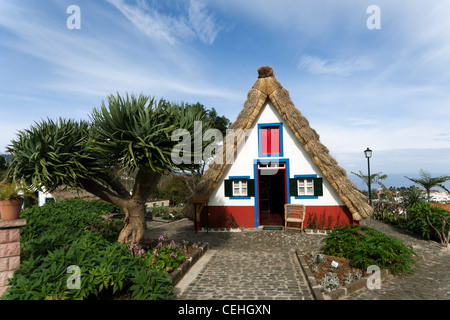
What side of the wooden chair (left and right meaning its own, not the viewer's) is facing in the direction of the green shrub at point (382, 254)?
front

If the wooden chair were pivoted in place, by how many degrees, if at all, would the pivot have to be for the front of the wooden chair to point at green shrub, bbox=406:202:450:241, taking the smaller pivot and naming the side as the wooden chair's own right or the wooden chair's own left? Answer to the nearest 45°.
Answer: approximately 90° to the wooden chair's own left

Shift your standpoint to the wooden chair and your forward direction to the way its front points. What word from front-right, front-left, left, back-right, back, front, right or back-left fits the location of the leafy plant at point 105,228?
front-right

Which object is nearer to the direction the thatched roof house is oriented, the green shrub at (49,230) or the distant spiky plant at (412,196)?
the green shrub

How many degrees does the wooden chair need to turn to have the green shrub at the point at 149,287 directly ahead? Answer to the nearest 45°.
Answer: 0° — it already faces it

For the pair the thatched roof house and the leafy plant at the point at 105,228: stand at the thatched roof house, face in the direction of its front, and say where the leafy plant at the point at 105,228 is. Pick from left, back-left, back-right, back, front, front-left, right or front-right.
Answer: front-right

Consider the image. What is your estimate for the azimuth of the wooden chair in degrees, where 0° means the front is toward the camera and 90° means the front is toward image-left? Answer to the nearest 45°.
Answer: approximately 0°

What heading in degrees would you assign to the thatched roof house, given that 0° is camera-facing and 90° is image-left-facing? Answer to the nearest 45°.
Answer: approximately 0°

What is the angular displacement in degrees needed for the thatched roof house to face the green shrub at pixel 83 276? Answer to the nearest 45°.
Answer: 0° — it already faces it

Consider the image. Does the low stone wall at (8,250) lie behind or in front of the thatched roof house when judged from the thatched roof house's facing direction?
in front

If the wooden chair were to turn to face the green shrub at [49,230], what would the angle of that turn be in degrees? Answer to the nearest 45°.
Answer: approximately 45° to its right

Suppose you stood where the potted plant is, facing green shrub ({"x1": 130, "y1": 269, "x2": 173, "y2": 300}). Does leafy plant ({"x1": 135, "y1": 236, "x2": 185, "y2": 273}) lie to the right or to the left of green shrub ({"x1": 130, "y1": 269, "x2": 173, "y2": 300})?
left
